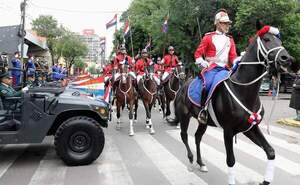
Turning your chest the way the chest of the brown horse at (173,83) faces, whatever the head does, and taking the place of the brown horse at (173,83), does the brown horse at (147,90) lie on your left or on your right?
on your right

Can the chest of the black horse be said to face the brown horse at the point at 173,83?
no

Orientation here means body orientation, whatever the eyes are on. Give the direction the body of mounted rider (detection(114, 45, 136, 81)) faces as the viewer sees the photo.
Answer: toward the camera

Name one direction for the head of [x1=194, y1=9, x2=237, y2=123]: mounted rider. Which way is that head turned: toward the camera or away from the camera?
toward the camera

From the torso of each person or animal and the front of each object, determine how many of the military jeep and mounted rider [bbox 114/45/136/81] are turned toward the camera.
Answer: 1

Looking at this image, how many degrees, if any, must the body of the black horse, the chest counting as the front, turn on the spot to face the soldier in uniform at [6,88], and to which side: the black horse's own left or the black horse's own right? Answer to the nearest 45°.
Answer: approximately 135° to the black horse's own right

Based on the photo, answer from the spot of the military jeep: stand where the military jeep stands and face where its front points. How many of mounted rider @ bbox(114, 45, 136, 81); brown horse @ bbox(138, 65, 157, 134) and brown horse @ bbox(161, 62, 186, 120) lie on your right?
0

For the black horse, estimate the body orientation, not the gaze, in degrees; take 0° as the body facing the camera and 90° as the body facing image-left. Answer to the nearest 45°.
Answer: approximately 315°

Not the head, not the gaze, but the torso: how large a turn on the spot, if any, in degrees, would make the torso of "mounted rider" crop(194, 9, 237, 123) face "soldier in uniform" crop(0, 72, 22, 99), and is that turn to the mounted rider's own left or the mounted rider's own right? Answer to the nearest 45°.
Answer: approximately 135° to the mounted rider's own right

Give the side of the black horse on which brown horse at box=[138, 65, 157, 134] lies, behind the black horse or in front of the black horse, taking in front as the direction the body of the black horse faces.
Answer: behind

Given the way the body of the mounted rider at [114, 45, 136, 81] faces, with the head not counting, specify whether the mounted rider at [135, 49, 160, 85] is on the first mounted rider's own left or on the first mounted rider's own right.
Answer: on the first mounted rider's own left
